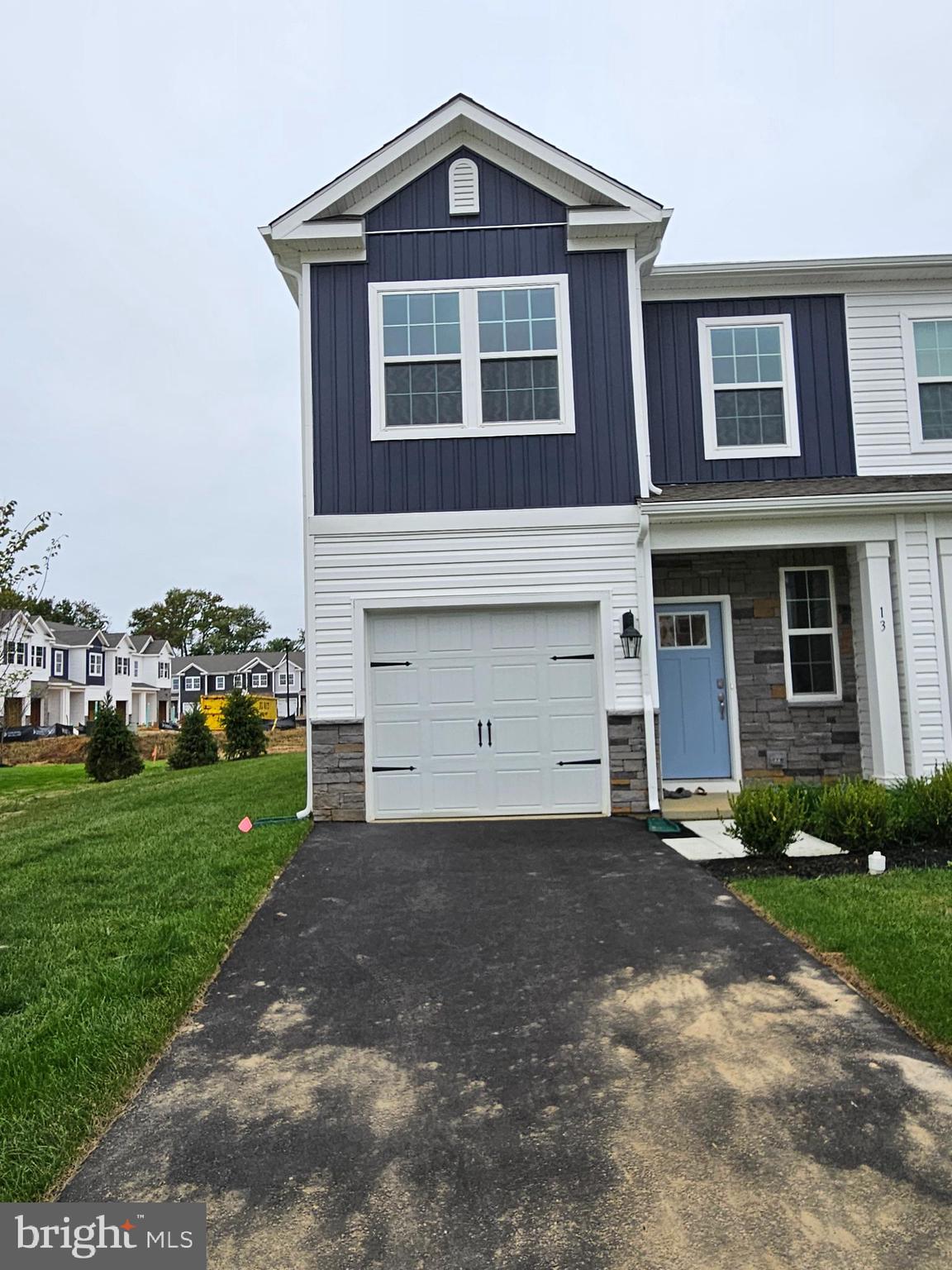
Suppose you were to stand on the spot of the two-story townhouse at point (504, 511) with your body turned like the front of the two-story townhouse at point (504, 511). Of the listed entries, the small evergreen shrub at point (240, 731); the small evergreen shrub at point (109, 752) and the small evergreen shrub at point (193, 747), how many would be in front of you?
0

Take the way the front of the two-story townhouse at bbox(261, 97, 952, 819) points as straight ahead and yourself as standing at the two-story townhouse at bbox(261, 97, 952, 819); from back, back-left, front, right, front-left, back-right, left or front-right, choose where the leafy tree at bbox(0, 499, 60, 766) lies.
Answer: right

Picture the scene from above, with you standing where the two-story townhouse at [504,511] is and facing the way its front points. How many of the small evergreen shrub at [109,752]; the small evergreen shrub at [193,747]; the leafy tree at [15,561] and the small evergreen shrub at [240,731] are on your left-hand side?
0

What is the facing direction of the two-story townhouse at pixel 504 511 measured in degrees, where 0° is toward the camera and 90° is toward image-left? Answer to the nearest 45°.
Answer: approximately 0°

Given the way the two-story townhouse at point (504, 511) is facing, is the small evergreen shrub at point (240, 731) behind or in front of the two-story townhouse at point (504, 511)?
behind

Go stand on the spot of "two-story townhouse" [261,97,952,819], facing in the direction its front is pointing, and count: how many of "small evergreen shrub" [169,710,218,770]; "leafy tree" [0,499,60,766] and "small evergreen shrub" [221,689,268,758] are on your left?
0

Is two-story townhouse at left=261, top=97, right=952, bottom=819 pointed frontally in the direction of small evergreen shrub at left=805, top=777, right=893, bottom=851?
no

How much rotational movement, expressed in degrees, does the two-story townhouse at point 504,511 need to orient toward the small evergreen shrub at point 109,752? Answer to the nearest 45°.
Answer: approximately 135° to its right

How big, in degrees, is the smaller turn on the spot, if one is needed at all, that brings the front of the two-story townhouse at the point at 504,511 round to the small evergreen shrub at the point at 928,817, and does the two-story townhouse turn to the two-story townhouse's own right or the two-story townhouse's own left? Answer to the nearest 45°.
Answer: approximately 90° to the two-story townhouse's own left
